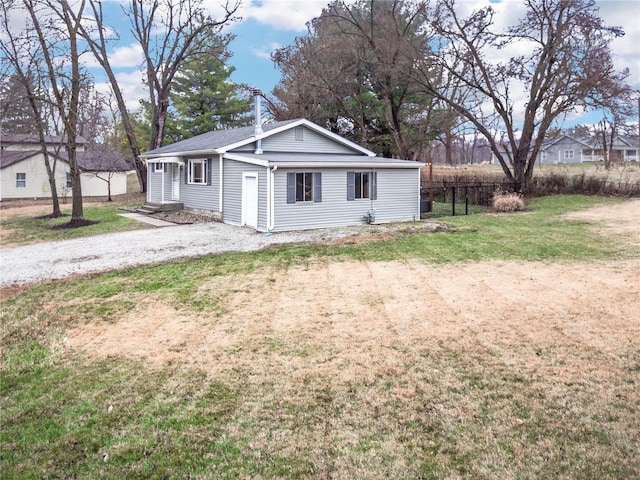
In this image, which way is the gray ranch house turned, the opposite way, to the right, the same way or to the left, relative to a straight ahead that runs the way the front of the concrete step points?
the same way

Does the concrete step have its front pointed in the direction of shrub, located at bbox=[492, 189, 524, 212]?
no

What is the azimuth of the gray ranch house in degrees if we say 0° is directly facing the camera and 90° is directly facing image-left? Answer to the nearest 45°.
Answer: approximately 45°

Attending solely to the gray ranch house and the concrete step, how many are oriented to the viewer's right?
0

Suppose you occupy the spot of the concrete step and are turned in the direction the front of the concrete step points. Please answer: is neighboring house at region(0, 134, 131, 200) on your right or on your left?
on your right

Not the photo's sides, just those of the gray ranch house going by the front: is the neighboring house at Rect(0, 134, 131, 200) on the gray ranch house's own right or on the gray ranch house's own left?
on the gray ranch house's own right

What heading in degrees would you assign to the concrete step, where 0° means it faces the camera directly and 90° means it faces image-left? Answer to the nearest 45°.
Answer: approximately 45°

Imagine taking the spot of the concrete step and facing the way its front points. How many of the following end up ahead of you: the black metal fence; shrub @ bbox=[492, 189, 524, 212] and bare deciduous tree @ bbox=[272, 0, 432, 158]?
0

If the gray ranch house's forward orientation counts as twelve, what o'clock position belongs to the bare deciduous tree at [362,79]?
The bare deciduous tree is roughly at 5 o'clock from the gray ranch house.
